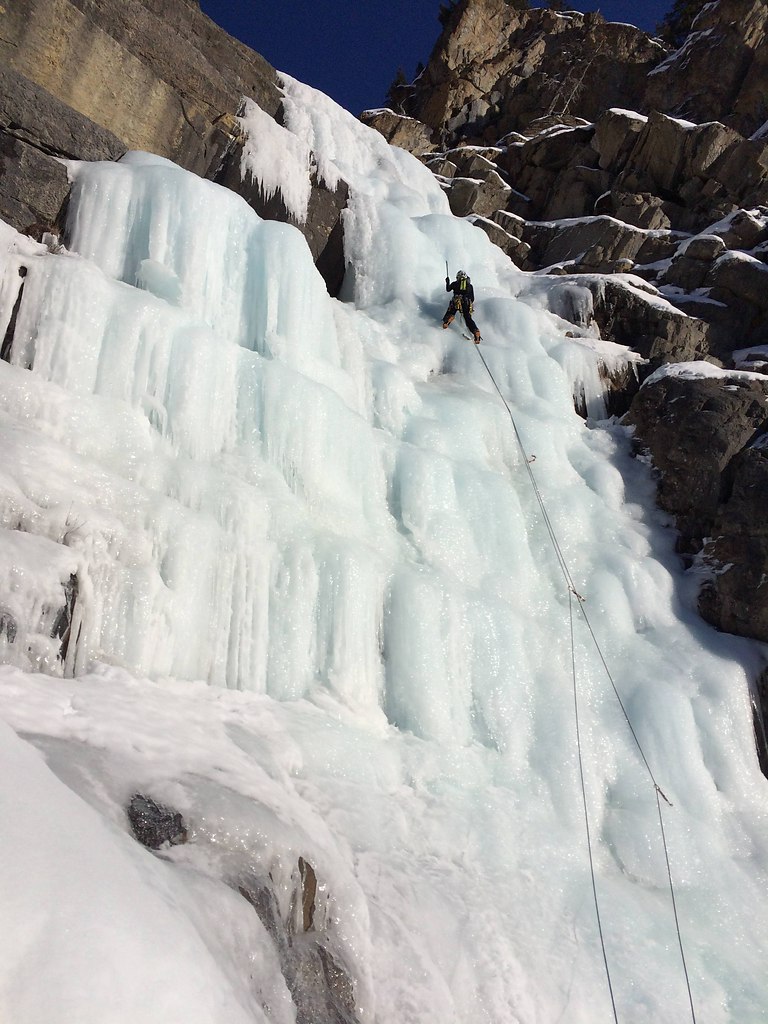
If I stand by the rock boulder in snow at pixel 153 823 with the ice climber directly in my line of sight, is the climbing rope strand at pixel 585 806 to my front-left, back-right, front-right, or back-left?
front-right

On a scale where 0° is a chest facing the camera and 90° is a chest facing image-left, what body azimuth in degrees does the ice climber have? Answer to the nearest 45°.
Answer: approximately 180°
